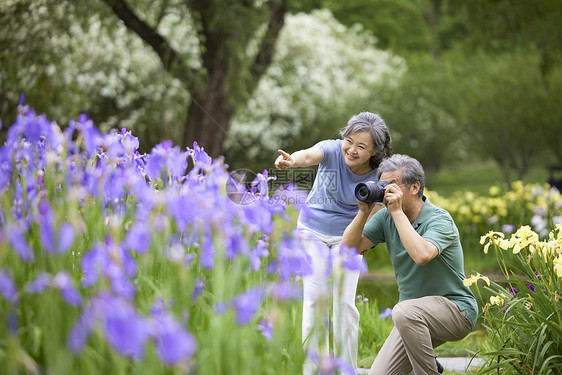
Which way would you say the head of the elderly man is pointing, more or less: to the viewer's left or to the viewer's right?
to the viewer's left

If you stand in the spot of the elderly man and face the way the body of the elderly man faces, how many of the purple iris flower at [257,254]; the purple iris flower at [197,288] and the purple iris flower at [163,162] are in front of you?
3

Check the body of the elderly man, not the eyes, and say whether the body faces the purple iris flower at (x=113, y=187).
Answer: yes

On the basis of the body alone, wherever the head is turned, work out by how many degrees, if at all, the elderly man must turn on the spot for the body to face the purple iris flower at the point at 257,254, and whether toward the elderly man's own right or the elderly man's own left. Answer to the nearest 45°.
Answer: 0° — they already face it

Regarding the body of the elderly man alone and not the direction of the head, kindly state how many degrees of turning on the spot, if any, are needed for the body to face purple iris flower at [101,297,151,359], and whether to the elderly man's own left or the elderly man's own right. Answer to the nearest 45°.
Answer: approximately 45° to the elderly man's own left

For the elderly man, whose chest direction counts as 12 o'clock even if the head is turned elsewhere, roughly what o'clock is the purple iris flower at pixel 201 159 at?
The purple iris flower is roughly at 1 o'clock from the elderly man.

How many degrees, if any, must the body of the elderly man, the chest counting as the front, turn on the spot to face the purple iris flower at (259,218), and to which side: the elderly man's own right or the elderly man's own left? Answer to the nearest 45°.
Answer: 0° — they already face it

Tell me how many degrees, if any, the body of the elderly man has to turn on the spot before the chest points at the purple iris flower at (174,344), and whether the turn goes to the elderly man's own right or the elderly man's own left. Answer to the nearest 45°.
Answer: approximately 45° to the elderly man's own left

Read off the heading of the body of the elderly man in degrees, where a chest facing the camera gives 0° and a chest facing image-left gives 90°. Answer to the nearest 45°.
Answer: approximately 45°
